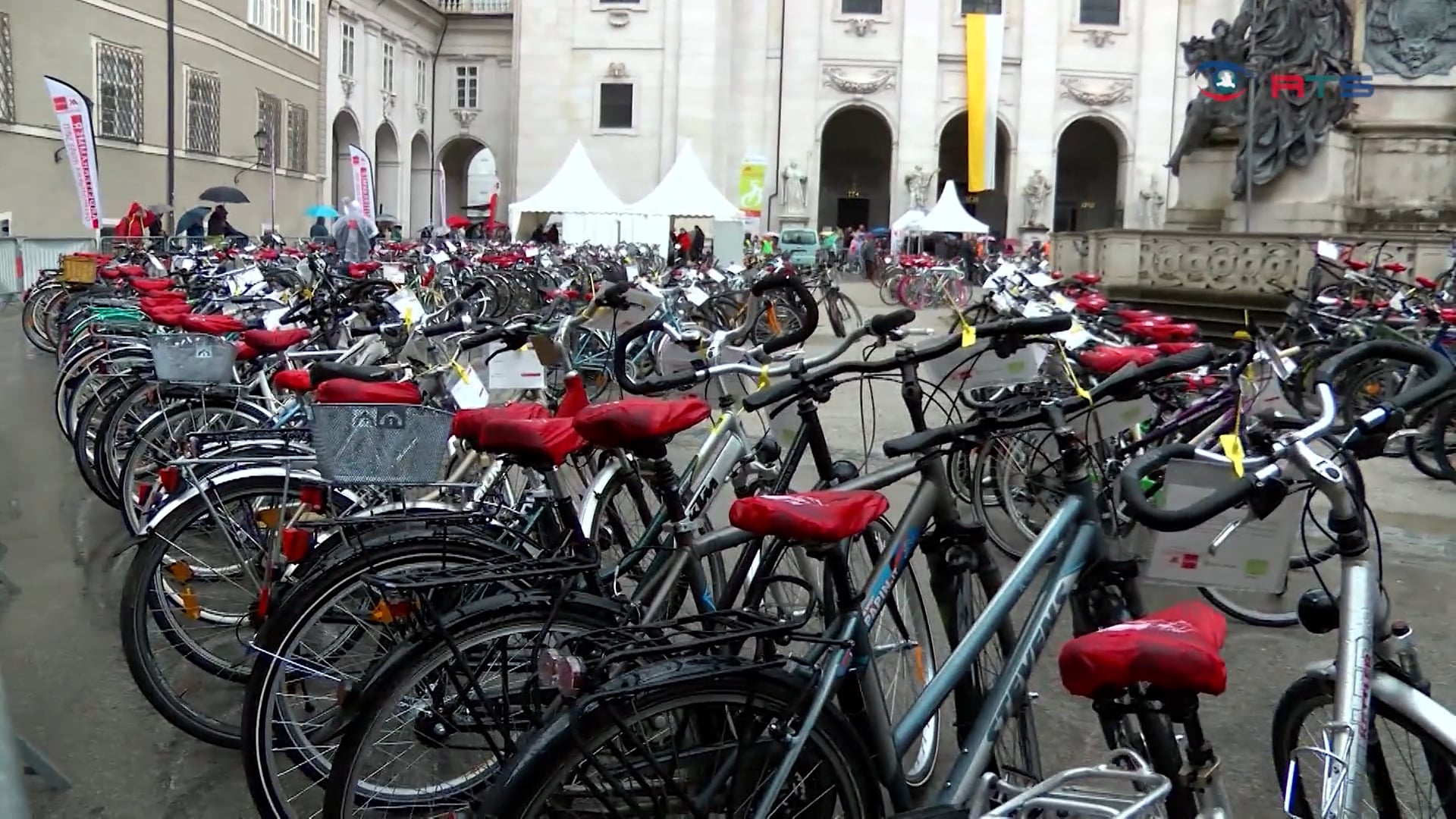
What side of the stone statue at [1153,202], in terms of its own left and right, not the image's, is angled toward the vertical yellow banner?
right

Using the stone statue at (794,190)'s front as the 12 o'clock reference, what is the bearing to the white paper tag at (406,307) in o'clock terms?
The white paper tag is roughly at 12 o'clock from the stone statue.

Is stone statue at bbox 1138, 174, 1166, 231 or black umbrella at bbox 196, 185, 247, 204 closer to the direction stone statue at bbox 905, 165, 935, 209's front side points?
the black umbrella

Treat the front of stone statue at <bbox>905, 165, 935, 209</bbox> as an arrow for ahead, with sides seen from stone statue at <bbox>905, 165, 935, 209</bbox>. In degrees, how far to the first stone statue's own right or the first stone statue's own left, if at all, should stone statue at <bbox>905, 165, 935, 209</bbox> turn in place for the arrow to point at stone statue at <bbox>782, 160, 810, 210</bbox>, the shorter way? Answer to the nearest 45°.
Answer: approximately 90° to the first stone statue's own right

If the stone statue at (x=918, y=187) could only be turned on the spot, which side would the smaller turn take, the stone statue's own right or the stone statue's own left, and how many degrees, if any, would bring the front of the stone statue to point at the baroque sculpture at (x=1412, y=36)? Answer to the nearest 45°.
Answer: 0° — it already faces it

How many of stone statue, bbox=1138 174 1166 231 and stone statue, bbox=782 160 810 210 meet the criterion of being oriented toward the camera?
2

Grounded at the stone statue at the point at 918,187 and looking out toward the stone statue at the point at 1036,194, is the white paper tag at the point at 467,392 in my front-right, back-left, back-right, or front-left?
back-right

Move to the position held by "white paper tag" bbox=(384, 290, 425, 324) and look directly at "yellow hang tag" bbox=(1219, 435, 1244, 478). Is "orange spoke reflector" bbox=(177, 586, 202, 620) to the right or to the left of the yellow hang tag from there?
right

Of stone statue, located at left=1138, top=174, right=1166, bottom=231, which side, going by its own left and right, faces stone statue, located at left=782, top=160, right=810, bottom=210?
right

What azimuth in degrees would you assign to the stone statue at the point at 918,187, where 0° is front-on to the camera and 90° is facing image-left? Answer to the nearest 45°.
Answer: approximately 0°
